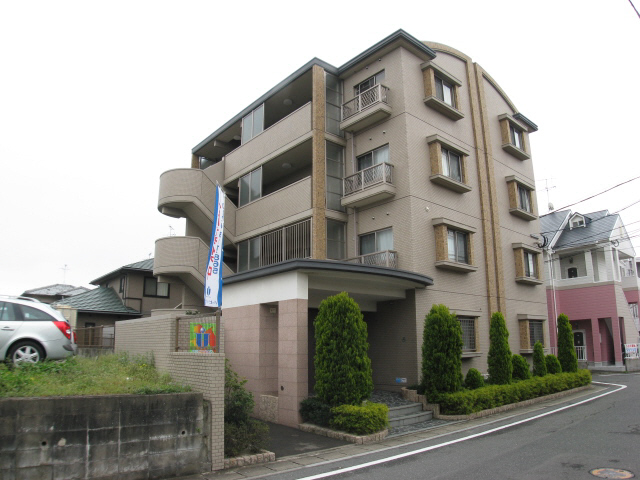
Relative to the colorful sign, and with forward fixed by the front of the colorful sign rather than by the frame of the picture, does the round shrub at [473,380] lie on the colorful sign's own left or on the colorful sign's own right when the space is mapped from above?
on the colorful sign's own left

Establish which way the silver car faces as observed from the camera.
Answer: facing to the left of the viewer

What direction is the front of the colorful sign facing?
toward the camera

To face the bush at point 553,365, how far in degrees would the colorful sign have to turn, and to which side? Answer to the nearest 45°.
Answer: approximately 135° to its left

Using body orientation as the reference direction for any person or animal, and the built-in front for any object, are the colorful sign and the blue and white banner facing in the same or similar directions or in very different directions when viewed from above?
same or similar directions

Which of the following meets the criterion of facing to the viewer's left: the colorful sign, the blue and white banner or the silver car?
the silver car

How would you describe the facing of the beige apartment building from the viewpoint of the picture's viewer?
facing the viewer and to the left of the viewer

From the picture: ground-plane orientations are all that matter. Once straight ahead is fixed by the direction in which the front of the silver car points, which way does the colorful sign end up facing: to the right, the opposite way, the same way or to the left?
to the left

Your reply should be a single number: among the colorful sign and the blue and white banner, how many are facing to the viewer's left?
0

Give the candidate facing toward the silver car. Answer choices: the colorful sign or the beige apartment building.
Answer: the beige apartment building

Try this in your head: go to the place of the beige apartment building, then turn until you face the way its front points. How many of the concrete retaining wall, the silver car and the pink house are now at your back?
1
